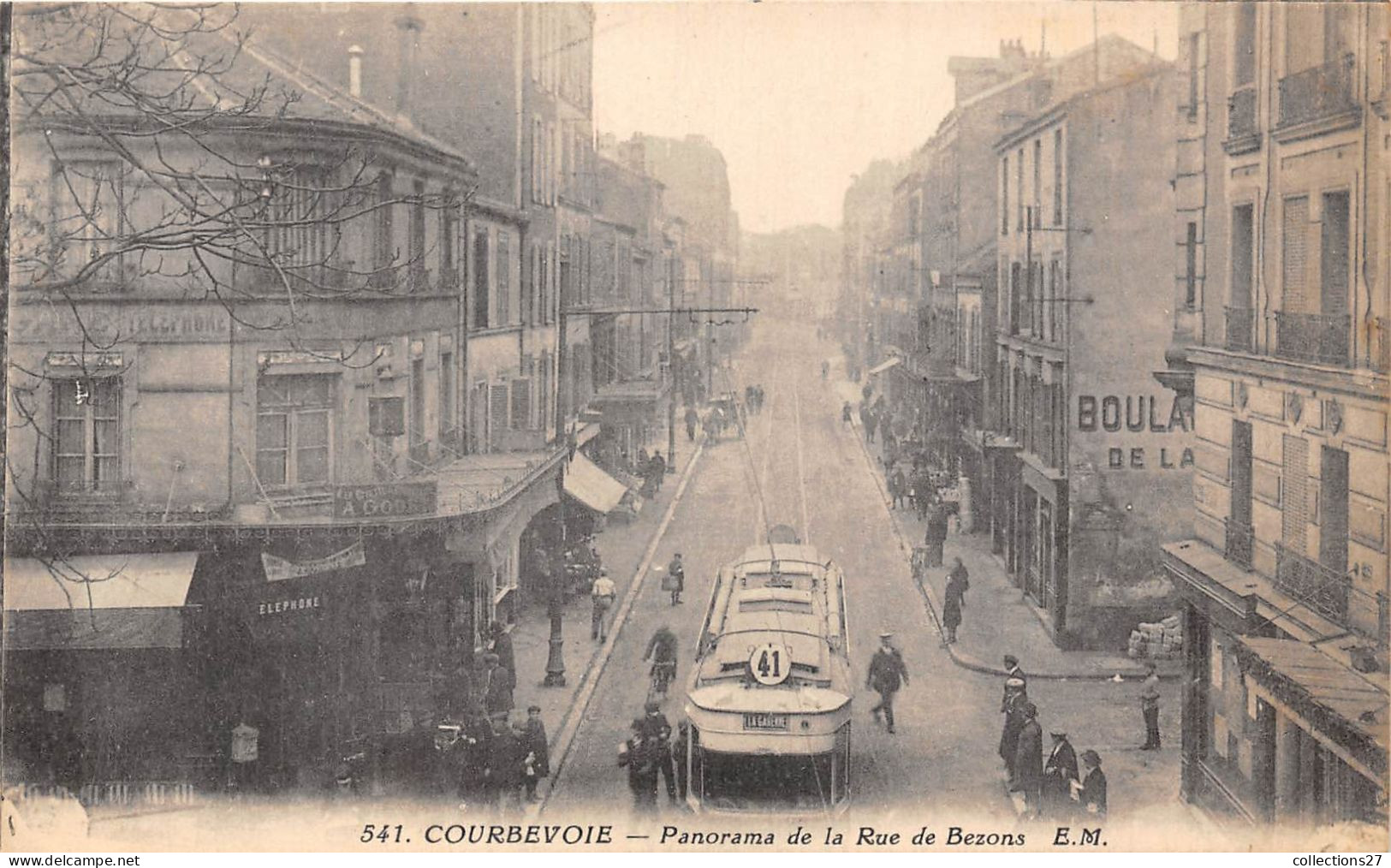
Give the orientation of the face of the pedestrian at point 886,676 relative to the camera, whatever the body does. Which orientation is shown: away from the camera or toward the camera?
toward the camera

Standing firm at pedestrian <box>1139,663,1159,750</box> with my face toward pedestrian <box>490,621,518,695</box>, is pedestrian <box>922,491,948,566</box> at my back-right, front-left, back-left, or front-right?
front-right

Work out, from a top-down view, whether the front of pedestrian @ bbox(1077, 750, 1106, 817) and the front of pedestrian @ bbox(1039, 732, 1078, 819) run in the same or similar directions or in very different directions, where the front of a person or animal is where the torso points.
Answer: same or similar directions

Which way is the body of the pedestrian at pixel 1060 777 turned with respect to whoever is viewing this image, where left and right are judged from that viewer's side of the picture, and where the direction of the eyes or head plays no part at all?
facing the viewer and to the left of the viewer
